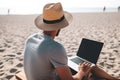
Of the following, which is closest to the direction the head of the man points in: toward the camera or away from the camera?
away from the camera

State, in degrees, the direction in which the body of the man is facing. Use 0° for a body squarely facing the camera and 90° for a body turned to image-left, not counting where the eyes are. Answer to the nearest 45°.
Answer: approximately 225°
